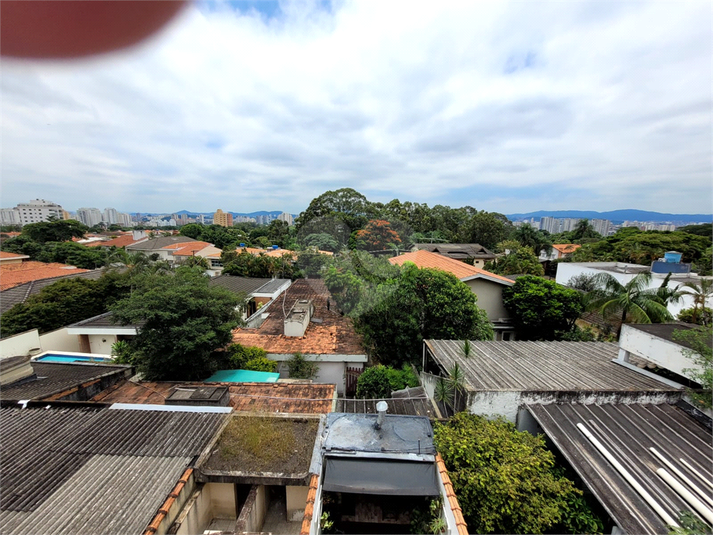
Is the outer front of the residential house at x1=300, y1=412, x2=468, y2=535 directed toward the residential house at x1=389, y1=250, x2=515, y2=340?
no

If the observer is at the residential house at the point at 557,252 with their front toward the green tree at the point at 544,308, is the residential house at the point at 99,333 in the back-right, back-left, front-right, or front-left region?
front-right

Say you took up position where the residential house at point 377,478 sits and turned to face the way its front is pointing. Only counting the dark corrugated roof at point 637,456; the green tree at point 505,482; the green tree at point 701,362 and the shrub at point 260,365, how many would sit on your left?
3

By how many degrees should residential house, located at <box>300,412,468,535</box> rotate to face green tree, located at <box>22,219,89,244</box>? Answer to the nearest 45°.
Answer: approximately 135° to its right

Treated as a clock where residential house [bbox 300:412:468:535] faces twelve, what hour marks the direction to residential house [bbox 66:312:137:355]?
residential house [bbox 66:312:137:355] is roughly at 4 o'clock from residential house [bbox 300:412:468:535].

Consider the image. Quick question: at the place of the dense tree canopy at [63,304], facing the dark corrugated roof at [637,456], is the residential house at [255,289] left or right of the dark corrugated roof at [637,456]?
left

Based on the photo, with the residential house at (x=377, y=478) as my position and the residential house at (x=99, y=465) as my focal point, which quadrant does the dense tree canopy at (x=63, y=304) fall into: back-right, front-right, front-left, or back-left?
front-right

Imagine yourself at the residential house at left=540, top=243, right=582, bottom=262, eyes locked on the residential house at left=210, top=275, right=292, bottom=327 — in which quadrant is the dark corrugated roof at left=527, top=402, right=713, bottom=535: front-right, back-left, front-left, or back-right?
front-left

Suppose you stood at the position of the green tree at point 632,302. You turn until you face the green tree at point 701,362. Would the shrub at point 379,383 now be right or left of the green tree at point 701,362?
right

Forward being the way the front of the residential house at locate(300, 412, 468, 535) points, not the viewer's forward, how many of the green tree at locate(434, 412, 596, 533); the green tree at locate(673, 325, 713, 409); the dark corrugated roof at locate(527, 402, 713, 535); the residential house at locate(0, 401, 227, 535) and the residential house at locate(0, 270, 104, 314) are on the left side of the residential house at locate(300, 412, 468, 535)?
3

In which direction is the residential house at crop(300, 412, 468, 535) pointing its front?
toward the camera
